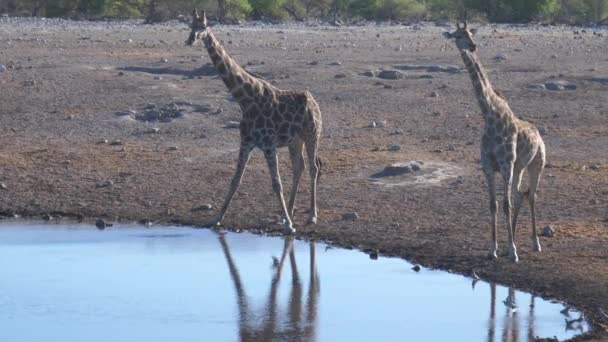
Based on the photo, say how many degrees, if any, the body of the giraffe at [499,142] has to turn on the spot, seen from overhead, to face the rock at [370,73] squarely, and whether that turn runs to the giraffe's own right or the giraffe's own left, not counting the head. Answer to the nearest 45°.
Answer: approximately 135° to the giraffe's own right

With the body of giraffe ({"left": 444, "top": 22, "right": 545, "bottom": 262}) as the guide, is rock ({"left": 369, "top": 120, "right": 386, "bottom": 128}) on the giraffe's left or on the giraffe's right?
on the giraffe's right

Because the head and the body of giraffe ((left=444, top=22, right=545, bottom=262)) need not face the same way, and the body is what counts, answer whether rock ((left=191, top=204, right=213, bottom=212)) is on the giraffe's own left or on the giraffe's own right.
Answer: on the giraffe's own right

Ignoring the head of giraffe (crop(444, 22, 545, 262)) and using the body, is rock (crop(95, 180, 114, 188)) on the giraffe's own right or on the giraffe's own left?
on the giraffe's own right

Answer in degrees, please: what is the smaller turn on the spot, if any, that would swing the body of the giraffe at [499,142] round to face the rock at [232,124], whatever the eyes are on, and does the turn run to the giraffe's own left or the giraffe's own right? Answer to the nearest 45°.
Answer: approximately 90° to the giraffe's own right

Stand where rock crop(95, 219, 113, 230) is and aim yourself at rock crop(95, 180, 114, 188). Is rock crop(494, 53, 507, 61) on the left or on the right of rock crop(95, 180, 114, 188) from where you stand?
right

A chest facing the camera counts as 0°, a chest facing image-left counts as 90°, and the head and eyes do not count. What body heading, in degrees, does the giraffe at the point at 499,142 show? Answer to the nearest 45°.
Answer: approximately 45°

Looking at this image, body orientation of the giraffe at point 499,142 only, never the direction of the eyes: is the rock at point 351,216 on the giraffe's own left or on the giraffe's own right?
on the giraffe's own right

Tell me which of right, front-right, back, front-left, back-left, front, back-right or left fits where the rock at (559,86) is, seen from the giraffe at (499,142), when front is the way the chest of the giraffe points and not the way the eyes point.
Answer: back-right
